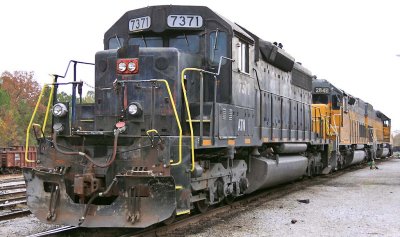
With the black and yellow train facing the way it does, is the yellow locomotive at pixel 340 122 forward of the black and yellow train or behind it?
behind

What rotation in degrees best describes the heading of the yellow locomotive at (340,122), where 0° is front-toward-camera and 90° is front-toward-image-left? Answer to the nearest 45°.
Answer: approximately 45°

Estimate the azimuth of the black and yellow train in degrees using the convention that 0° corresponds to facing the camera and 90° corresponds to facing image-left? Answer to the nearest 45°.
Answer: approximately 45°

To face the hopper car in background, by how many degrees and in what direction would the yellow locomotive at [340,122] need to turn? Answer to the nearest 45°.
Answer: approximately 45° to its right

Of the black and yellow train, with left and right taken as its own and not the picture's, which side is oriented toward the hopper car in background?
right
